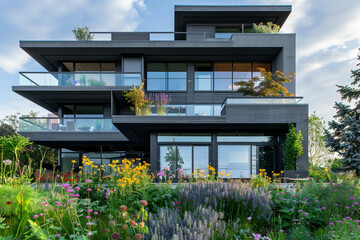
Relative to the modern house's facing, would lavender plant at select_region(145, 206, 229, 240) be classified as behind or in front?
in front

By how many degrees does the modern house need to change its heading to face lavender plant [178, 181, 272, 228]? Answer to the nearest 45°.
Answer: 0° — it already faces it

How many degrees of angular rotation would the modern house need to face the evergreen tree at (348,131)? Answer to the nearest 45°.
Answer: approximately 45° to its left

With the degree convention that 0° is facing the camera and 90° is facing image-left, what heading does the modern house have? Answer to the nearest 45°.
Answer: approximately 0°

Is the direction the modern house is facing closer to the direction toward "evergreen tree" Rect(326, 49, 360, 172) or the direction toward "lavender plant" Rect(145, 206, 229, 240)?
the lavender plant

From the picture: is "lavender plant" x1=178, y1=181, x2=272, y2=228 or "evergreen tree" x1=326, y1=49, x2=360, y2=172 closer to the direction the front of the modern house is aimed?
the lavender plant
